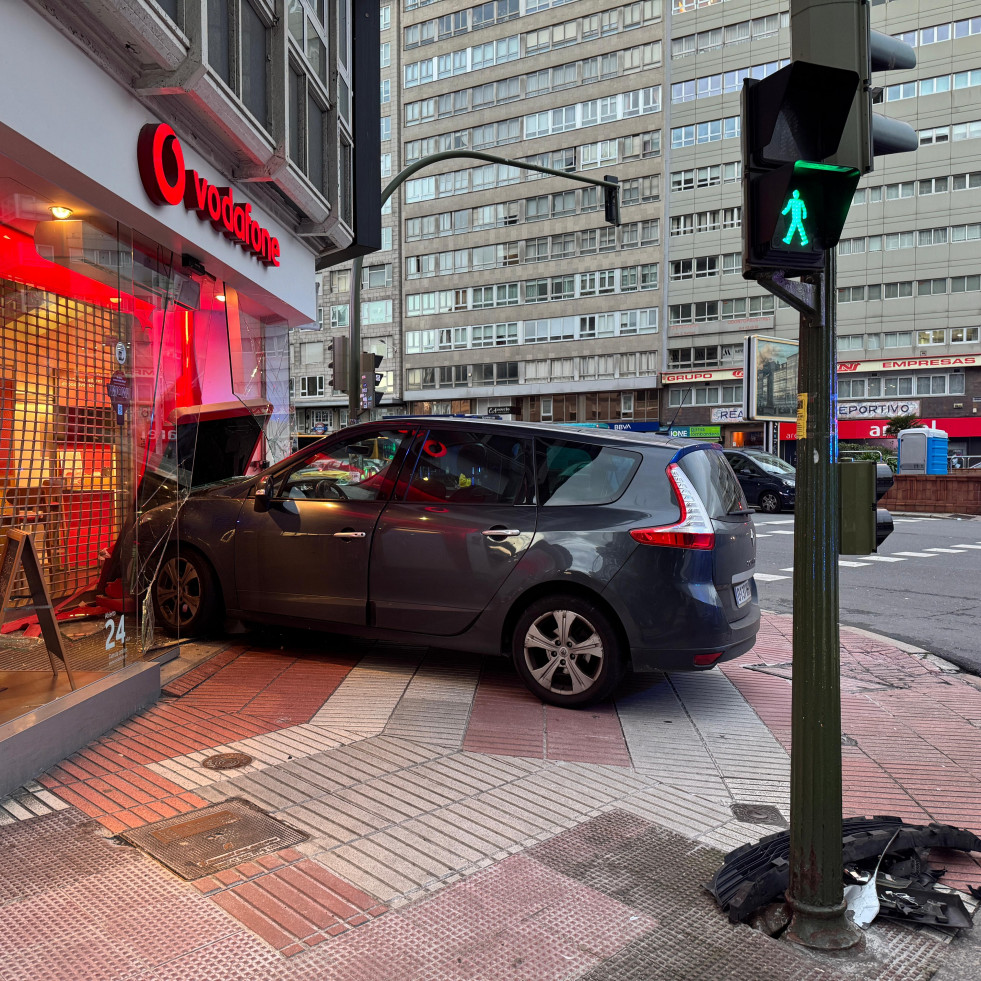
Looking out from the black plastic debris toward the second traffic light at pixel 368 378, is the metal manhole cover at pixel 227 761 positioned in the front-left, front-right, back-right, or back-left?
front-left

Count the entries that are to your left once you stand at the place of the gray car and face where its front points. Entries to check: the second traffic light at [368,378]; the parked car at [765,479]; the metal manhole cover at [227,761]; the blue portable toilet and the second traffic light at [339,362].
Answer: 1

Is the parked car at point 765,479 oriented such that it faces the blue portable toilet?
no

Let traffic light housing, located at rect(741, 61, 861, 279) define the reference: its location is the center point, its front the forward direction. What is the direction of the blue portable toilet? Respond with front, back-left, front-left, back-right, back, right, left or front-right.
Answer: back-left

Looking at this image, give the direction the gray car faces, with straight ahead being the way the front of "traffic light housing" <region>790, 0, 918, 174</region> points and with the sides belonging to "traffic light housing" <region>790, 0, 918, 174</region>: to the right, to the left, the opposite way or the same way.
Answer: the opposite way

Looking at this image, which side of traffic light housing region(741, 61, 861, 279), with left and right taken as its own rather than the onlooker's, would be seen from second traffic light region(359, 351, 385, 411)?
back

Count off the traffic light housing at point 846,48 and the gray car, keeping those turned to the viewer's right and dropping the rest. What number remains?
1

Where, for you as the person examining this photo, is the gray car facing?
facing away from the viewer and to the left of the viewer

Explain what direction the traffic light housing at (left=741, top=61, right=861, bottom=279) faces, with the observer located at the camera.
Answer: facing the viewer and to the right of the viewer

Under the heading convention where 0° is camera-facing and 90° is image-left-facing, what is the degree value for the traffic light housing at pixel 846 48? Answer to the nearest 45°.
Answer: approximately 270°

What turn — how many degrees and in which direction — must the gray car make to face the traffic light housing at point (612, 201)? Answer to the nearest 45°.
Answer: approximately 45° to its right

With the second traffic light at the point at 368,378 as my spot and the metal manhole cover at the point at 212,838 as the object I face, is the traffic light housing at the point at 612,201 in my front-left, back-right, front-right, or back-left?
back-left

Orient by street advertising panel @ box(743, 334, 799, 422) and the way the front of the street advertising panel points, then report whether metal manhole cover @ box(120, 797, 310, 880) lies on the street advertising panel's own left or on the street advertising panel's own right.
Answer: on the street advertising panel's own right
